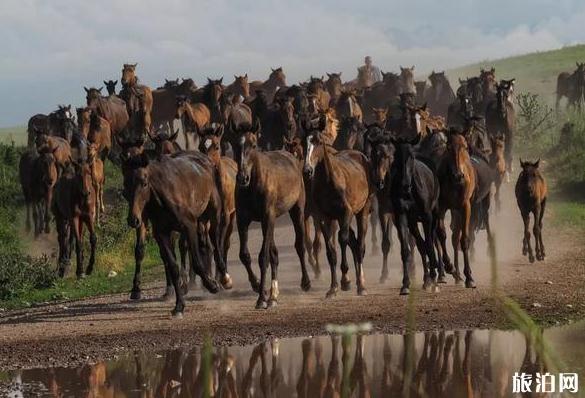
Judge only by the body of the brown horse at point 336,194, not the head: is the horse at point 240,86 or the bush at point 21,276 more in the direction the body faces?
the bush

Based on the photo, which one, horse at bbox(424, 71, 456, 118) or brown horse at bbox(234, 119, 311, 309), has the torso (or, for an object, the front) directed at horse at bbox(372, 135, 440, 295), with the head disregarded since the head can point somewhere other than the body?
horse at bbox(424, 71, 456, 118)

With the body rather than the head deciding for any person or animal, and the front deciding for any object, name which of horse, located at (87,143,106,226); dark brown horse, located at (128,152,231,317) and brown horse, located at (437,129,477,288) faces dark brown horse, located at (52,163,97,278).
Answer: the horse

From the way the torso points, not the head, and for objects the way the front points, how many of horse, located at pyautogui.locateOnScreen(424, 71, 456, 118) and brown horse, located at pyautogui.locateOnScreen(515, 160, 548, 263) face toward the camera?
2

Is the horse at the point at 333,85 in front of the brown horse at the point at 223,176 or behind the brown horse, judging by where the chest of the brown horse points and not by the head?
behind

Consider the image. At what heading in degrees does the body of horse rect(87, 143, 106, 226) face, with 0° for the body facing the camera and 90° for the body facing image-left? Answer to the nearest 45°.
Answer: approximately 0°

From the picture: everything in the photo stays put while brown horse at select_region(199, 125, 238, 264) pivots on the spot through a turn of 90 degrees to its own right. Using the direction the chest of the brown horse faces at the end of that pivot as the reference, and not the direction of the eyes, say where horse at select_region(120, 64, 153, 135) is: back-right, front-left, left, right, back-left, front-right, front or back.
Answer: front-right

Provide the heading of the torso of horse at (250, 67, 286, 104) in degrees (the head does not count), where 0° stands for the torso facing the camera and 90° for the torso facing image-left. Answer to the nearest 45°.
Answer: approximately 315°
